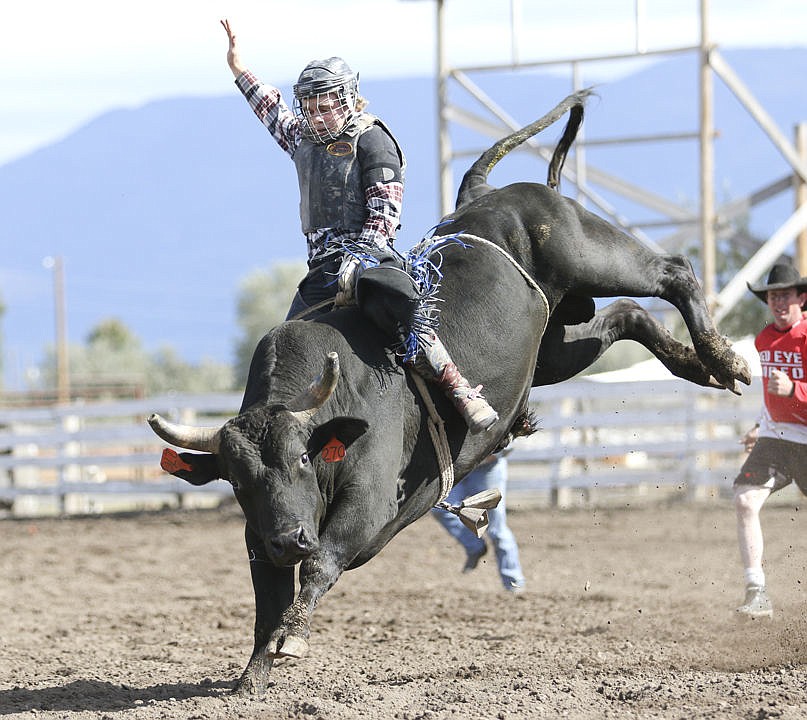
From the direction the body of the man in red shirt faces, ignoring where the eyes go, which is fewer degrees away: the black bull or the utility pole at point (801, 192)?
the black bull

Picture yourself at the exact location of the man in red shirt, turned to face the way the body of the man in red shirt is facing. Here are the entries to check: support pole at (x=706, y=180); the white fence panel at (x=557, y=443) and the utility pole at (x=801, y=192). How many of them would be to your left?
0

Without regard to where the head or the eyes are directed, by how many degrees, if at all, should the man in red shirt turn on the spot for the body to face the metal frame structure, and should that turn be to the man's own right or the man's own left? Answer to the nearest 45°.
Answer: approximately 135° to the man's own right

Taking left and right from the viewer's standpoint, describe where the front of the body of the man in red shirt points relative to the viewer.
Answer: facing the viewer and to the left of the viewer

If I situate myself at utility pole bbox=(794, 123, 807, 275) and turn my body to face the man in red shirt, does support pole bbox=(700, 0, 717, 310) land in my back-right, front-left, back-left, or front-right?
front-right

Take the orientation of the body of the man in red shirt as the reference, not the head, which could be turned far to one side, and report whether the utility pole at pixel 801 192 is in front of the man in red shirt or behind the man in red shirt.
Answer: behind

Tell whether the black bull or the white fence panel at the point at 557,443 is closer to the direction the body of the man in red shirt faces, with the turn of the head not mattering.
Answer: the black bull

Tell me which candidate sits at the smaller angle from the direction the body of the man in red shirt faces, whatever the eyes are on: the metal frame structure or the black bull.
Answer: the black bull

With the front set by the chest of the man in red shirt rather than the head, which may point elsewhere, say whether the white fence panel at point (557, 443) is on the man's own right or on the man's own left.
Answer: on the man's own right

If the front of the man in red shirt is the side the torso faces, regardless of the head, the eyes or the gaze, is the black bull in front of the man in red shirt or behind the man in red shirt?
in front

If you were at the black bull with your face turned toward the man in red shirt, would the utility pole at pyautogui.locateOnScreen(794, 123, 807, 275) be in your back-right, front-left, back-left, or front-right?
front-left

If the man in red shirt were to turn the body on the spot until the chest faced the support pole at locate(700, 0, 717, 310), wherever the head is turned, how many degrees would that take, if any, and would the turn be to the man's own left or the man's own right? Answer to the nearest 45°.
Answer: approximately 135° to the man's own right

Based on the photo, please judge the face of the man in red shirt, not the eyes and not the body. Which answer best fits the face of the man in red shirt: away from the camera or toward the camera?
toward the camera
